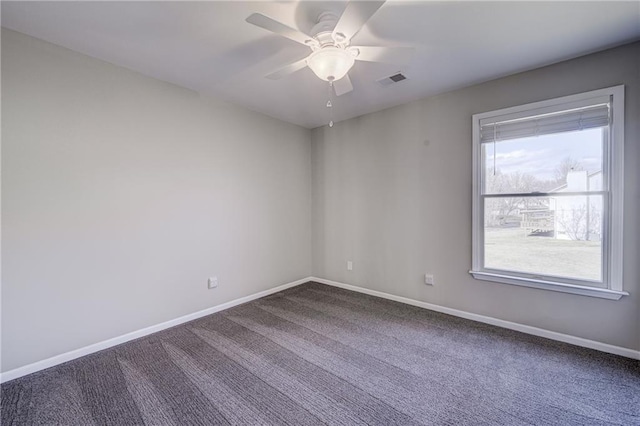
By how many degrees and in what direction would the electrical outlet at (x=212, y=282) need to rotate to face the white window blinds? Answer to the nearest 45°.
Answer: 0° — it already faces it

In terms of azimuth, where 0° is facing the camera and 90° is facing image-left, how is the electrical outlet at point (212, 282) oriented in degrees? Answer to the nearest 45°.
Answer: approximately 315°
